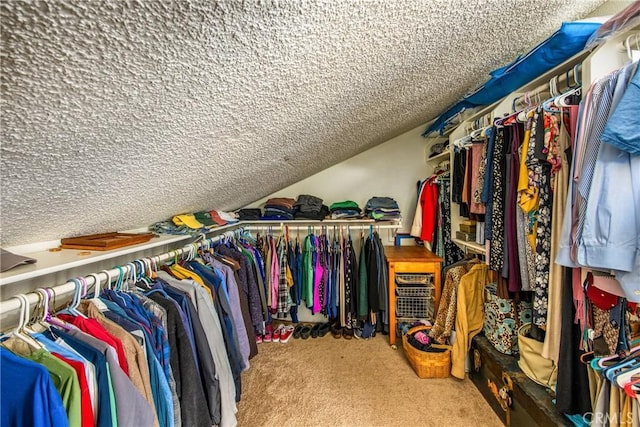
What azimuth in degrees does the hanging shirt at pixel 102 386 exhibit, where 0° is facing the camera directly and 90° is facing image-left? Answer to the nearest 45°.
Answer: approximately 45°

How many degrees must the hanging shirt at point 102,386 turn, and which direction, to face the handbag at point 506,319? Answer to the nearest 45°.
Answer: approximately 135° to its left

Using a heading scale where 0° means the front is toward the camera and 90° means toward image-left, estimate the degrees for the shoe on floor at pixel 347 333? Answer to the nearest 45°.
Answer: approximately 0°

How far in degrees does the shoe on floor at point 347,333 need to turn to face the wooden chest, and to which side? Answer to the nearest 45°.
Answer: approximately 45° to its left

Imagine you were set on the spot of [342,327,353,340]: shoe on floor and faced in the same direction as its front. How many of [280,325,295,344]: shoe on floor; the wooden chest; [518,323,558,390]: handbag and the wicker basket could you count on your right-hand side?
1

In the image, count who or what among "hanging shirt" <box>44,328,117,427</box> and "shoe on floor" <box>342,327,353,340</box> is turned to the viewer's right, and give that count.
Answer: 0

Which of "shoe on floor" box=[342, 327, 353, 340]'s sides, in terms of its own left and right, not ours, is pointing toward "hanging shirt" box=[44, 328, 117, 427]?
front

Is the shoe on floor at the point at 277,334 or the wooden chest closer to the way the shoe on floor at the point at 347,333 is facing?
the wooden chest

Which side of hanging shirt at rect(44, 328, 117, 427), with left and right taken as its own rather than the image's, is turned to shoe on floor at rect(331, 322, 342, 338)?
back

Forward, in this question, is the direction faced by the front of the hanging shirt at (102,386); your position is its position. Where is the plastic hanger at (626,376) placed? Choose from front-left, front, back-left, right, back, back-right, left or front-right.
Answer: left

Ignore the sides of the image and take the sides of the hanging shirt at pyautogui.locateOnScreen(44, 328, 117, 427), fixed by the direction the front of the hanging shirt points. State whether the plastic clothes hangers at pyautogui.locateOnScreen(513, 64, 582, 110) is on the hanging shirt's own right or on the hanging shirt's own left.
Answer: on the hanging shirt's own left
